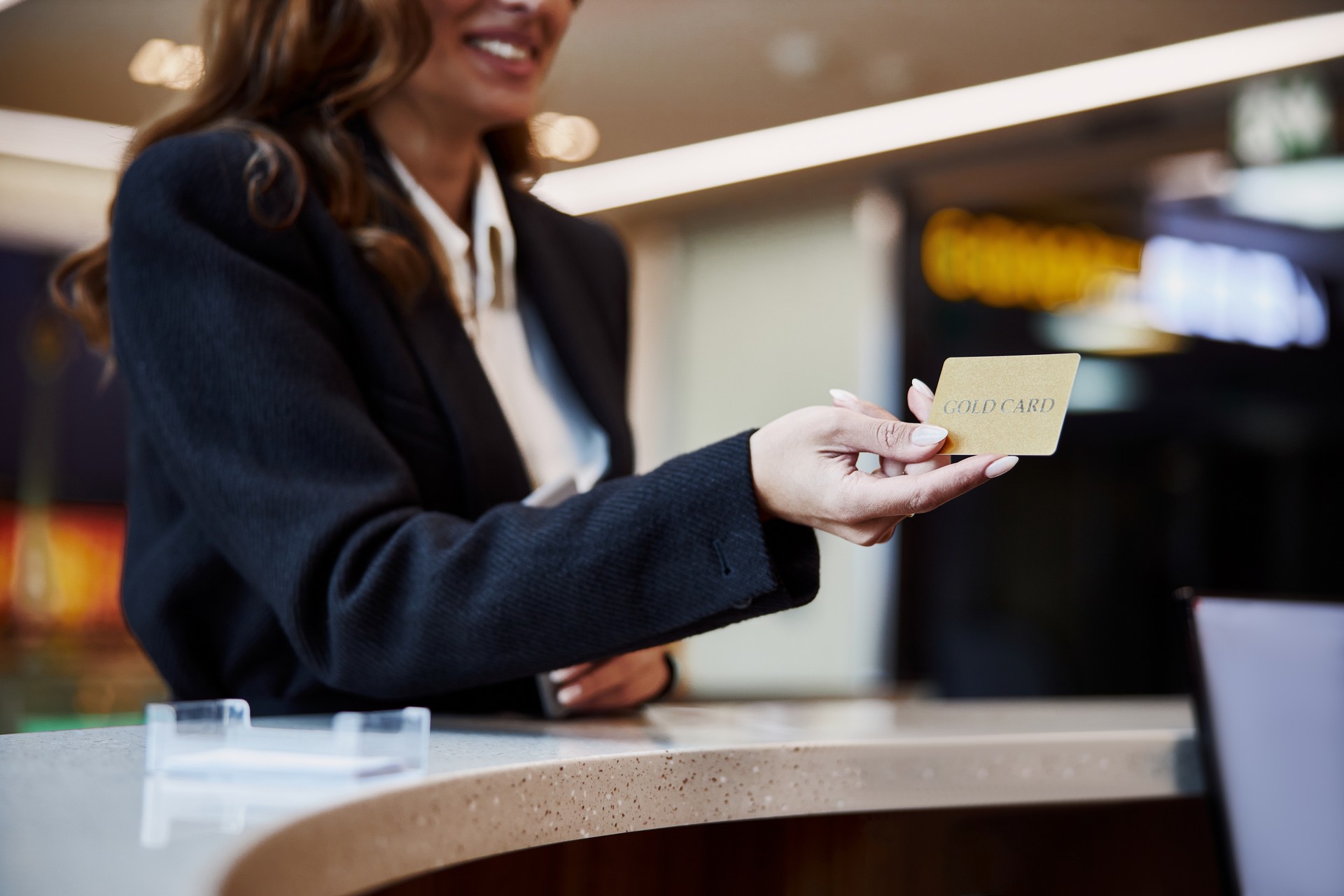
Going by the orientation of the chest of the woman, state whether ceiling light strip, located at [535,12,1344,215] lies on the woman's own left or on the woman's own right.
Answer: on the woman's own left

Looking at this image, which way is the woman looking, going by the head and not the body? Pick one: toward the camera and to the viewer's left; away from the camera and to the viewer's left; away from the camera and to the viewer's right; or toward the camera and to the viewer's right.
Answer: toward the camera and to the viewer's right
